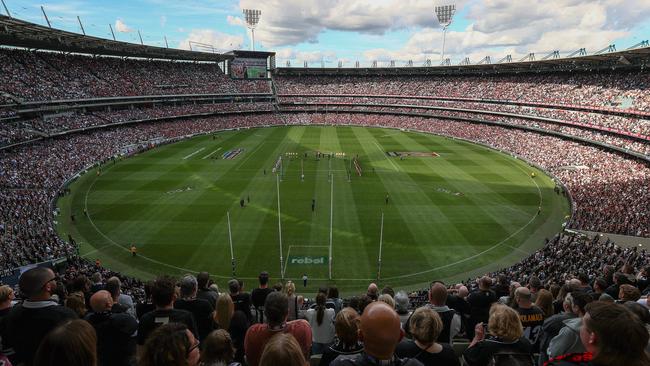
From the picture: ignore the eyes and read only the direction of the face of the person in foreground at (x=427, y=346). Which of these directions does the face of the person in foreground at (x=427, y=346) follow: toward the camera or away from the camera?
away from the camera

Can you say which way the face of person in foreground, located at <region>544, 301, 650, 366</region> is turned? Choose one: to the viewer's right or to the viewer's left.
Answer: to the viewer's left

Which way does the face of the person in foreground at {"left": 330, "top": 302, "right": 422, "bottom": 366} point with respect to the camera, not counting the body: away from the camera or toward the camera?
away from the camera

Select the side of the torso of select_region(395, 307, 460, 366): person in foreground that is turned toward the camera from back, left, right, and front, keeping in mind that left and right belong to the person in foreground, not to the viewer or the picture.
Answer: back

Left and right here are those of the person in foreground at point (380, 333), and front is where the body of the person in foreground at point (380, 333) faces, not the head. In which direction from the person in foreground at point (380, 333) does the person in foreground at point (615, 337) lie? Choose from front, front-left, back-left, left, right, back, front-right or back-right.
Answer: right

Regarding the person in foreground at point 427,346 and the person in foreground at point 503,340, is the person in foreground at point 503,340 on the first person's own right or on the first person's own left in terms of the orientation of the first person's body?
on the first person's own right

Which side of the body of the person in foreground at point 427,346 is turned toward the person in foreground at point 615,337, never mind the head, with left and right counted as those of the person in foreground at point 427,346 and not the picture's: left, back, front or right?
right

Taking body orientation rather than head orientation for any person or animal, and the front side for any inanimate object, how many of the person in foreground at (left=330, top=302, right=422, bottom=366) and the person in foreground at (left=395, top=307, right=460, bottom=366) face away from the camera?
2

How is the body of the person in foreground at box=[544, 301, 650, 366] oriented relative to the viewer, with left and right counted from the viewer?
facing away from the viewer and to the left of the viewer

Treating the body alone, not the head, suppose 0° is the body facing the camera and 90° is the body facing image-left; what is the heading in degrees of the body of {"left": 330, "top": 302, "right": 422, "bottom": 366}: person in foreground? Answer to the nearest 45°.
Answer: approximately 180°
